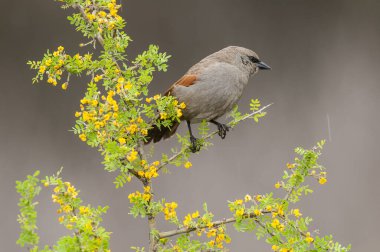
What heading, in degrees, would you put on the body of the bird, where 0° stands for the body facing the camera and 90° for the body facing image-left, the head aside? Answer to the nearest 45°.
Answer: approximately 270°

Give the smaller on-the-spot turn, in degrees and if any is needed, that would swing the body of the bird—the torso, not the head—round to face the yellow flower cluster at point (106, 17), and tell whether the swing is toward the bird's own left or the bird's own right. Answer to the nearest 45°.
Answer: approximately 135° to the bird's own right

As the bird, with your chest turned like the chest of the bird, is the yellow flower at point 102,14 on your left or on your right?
on your right
